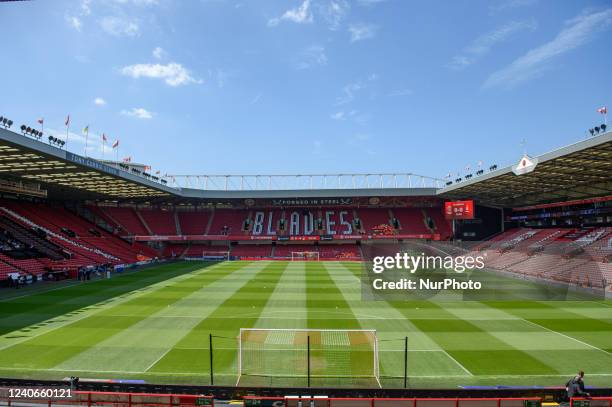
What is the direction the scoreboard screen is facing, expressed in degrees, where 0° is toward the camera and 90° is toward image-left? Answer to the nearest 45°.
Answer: approximately 0°

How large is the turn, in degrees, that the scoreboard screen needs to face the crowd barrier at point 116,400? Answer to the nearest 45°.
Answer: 0° — it already faces it

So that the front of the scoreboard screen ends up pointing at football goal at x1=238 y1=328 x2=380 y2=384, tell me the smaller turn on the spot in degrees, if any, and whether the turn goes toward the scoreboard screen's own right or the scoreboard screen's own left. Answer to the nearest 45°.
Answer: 0° — it already faces it

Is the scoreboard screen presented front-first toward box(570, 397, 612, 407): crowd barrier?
yes

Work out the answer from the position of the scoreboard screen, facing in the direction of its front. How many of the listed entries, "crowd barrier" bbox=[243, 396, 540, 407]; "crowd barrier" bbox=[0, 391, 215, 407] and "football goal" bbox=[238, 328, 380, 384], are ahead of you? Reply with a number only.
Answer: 3

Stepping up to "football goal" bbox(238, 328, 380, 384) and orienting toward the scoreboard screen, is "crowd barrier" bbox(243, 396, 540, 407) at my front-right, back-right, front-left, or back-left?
back-right

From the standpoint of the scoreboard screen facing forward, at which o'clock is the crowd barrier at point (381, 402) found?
The crowd barrier is roughly at 12 o'clock from the scoreboard screen.

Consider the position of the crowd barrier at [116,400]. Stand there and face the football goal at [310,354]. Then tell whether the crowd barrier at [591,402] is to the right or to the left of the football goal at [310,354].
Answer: right
